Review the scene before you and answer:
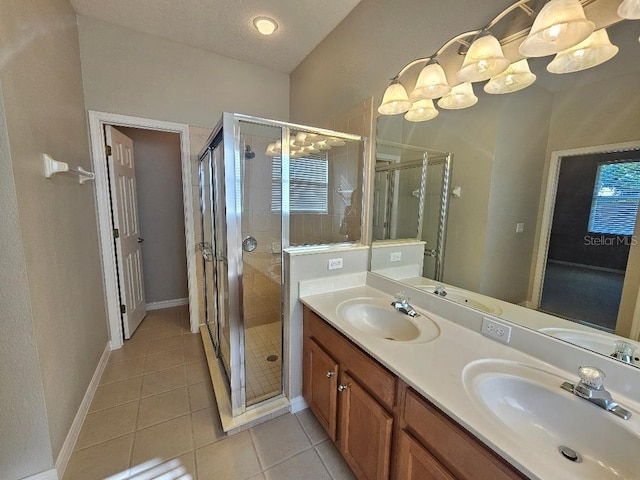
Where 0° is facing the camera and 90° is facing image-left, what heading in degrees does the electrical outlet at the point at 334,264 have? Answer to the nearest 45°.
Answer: approximately 315°

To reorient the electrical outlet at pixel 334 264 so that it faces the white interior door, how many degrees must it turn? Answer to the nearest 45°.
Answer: approximately 135° to its right

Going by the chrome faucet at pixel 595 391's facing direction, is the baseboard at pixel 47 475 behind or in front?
in front

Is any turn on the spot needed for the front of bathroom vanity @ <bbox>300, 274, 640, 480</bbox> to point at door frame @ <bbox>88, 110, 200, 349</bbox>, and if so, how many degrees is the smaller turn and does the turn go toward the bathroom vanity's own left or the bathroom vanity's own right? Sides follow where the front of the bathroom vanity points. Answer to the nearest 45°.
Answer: approximately 45° to the bathroom vanity's own right

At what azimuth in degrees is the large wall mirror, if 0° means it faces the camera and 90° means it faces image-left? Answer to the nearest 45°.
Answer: approximately 45°

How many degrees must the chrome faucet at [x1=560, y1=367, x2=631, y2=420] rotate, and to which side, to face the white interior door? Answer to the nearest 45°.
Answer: approximately 45° to its right
